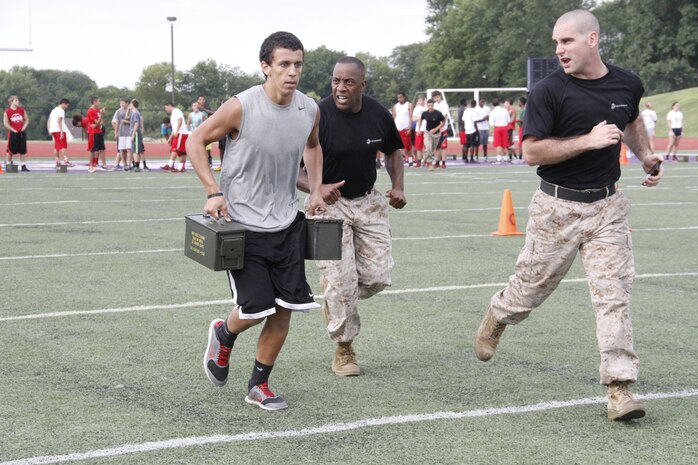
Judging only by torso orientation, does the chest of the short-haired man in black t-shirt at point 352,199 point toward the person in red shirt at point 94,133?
no

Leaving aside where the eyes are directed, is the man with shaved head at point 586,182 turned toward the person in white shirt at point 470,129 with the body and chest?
no

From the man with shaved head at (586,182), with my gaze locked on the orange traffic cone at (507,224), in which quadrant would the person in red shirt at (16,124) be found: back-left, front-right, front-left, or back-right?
front-left

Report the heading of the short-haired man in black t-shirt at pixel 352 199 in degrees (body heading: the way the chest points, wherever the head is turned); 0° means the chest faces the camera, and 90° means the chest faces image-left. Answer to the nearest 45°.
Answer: approximately 0°

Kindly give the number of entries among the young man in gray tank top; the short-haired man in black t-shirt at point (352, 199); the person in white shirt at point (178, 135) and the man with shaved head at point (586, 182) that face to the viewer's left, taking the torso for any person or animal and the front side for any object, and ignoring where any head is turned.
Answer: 1

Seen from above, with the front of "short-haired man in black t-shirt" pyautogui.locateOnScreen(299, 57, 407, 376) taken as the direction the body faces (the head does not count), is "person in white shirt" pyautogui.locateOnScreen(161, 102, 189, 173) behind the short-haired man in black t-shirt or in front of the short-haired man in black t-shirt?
behind

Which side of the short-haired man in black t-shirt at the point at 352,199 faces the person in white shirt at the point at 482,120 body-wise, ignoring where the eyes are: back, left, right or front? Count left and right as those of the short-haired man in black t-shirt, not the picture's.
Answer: back

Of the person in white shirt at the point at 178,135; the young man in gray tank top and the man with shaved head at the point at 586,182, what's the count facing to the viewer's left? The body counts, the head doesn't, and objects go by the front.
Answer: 1

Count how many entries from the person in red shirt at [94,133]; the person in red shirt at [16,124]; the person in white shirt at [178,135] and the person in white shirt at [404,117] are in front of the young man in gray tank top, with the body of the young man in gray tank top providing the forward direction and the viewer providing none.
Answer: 0

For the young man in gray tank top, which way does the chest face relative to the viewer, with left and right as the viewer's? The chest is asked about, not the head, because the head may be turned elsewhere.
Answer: facing the viewer and to the right of the viewer

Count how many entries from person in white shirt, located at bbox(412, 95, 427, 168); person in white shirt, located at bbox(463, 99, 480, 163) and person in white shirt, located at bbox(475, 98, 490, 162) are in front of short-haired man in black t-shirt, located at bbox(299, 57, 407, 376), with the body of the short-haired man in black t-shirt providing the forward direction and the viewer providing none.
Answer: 0

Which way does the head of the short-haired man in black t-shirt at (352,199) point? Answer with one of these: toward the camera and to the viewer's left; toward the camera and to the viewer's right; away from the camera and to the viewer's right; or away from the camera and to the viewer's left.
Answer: toward the camera and to the viewer's left
